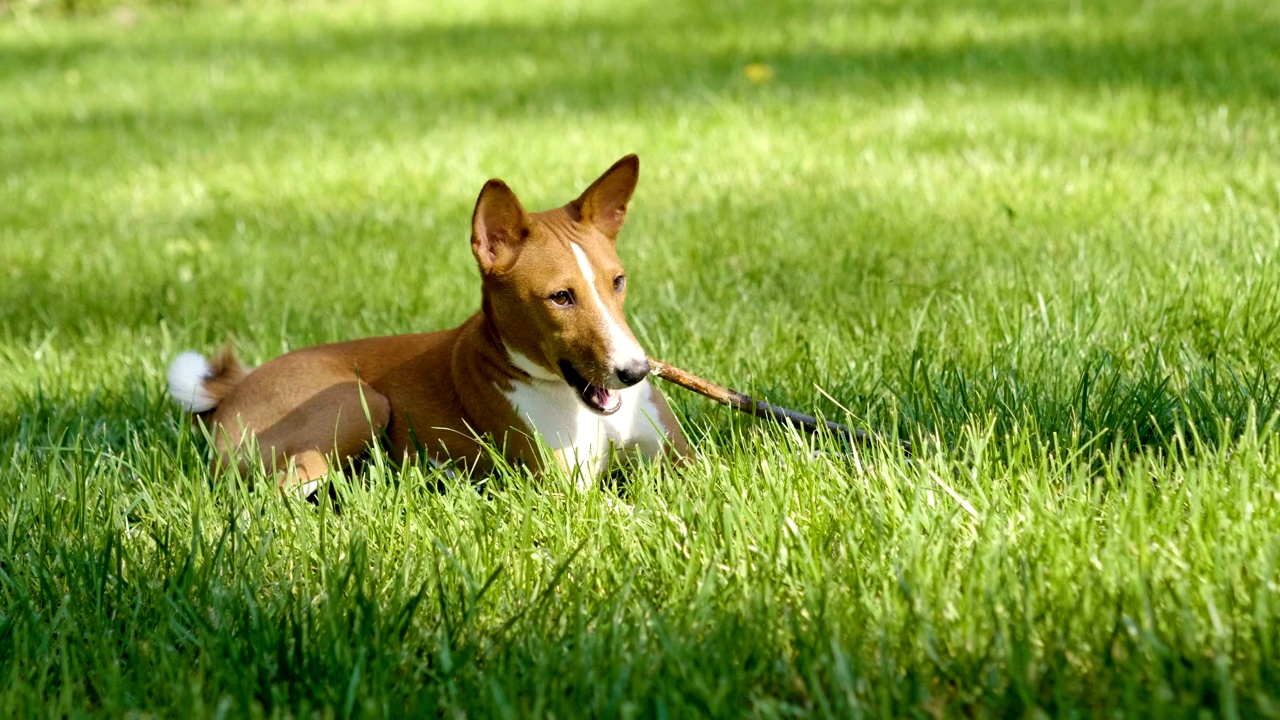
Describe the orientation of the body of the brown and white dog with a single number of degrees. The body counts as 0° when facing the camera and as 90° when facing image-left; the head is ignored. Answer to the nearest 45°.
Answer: approximately 315°

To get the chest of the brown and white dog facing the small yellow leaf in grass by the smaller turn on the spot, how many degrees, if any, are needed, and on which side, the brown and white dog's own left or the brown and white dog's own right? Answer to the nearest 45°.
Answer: approximately 90° to the brown and white dog's own left
